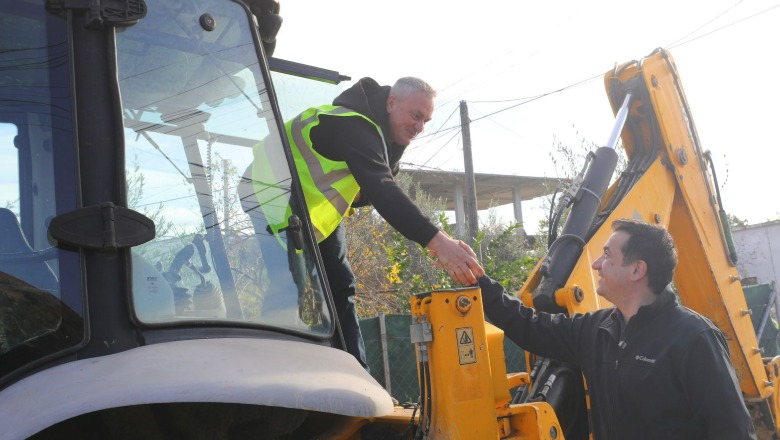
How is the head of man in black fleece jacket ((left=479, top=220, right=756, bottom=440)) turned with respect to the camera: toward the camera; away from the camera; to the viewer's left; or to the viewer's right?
to the viewer's left

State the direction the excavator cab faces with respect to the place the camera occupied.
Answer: facing to the left of the viewer

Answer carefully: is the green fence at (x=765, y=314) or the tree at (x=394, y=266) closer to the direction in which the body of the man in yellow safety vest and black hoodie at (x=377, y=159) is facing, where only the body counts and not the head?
the green fence

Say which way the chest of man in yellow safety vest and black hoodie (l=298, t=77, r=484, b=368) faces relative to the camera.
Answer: to the viewer's right

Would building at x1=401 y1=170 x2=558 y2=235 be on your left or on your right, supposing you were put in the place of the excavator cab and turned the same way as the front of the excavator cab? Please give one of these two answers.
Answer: on your right

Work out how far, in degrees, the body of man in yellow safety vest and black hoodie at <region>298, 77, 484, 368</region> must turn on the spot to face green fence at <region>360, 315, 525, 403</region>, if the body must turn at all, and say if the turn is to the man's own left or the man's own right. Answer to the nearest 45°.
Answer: approximately 90° to the man's own left

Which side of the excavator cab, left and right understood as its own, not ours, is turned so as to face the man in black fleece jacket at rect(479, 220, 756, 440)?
back

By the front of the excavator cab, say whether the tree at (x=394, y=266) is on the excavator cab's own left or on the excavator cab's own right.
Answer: on the excavator cab's own right

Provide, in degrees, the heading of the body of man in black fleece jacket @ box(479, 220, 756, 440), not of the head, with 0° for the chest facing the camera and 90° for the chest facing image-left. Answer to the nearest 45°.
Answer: approximately 45°
